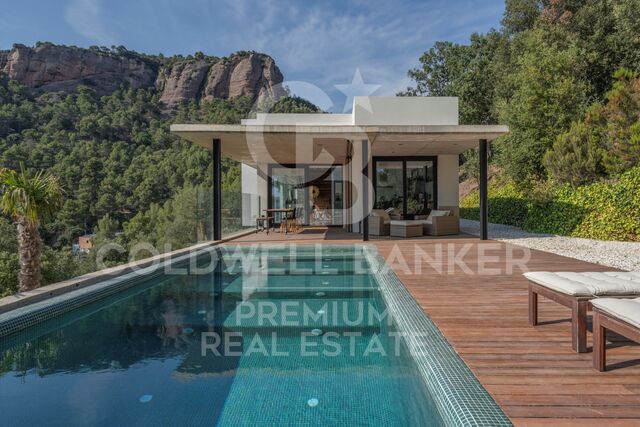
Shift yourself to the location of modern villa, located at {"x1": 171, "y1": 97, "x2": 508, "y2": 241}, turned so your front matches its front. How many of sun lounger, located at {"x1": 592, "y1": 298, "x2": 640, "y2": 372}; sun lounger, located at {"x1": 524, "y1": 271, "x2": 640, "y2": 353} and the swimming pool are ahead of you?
3

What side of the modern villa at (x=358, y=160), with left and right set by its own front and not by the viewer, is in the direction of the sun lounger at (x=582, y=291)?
front

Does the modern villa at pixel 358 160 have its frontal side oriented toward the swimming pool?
yes

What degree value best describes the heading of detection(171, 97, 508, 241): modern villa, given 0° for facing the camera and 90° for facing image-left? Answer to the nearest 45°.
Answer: approximately 0°
